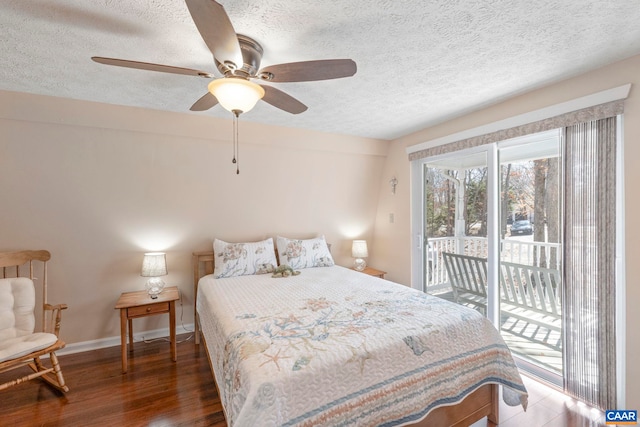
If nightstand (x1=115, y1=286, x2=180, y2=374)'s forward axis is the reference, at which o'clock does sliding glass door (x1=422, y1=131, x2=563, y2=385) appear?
The sliding glass door is roughly at 10 o'clock from the nightstand.

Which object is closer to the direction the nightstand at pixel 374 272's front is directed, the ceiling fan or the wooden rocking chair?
the ceiling fan

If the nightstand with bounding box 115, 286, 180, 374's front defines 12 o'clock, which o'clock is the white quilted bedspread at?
The white quilted bedspread is roughly at 11 o'clock from the nightstand.

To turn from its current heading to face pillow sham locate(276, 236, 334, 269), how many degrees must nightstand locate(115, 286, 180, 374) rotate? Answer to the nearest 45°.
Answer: approximately 90° to its left

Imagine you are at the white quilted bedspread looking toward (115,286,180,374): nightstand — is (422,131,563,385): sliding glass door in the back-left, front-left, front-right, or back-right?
back-right

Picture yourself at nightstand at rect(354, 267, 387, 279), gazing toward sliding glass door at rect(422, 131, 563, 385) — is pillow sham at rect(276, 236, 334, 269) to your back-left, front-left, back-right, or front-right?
back-right

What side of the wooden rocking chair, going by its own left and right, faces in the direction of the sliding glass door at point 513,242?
front

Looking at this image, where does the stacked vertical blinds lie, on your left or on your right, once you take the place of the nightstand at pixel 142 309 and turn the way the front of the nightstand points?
on your left

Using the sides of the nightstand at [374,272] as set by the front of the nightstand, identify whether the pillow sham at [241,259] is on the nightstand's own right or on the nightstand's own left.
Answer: on the nightstand's own right

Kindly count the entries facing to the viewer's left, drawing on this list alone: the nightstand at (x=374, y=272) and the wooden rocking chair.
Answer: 0

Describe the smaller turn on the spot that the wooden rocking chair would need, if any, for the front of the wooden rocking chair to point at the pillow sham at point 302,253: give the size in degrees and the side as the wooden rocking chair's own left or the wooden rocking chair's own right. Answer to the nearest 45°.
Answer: approximately 45° to the wooden rocking chair's own left

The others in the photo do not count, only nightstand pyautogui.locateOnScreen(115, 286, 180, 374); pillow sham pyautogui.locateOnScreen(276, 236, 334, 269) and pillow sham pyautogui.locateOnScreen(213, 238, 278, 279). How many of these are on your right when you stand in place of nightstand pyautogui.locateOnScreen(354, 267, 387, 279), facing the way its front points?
3

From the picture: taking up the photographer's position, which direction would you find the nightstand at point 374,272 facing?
facing the viewer and to the right of the viewer

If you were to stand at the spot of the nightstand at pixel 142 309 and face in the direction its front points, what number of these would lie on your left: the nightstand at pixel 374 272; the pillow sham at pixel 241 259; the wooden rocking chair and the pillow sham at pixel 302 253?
3

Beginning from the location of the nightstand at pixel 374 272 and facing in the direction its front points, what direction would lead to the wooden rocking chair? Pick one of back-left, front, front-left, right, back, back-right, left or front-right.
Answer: right

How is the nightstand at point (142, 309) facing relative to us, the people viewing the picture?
facing the viewer

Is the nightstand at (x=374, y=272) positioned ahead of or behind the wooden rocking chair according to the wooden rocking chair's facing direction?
ahead
